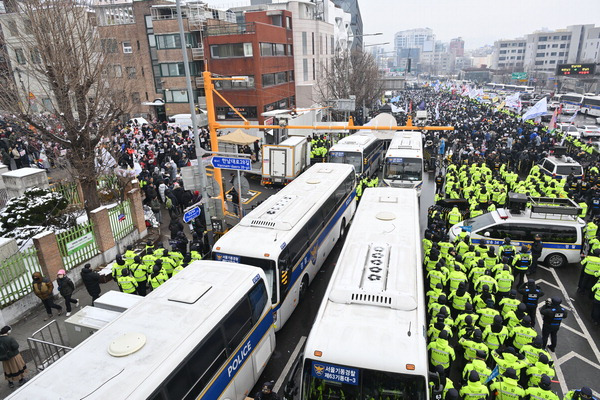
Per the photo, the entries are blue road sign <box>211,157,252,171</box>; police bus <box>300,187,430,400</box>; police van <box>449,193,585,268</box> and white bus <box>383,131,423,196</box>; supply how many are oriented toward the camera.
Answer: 3

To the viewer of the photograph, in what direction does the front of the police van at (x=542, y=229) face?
facing to the left of the viewer

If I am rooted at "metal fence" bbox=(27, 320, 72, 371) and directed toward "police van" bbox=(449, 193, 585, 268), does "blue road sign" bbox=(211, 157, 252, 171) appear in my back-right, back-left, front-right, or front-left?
front-left

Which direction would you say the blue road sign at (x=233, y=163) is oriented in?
toward the camera

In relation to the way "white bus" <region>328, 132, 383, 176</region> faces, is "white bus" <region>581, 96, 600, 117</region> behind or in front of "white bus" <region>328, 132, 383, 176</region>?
behind

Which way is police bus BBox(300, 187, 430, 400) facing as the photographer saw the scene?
facing the viewer

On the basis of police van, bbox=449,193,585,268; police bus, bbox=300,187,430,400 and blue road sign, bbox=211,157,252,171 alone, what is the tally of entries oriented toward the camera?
2

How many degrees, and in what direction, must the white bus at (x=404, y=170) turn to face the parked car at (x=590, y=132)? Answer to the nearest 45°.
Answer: approximately 135° to its left

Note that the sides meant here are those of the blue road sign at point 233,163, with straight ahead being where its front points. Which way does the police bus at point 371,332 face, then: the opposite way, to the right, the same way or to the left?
the same way

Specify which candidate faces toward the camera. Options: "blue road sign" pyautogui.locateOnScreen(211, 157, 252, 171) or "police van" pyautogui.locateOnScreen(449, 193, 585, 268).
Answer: the blue road sign

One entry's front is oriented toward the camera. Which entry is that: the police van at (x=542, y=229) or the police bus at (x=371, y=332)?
the police bus

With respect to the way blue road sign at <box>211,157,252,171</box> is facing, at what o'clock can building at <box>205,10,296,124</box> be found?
The building is roughly at 6 o'clock from the blue road sign.

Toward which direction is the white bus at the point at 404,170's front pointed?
toward the camera

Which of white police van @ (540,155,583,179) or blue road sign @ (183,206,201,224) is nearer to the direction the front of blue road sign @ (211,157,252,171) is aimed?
the blue road sign

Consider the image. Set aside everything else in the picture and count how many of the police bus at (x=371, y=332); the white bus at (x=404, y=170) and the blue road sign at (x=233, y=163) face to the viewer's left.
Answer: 0

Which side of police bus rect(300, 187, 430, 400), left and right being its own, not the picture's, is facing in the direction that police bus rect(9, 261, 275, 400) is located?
right

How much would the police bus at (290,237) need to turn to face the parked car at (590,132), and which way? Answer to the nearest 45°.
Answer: approximately 180°
